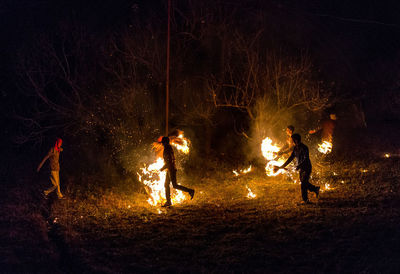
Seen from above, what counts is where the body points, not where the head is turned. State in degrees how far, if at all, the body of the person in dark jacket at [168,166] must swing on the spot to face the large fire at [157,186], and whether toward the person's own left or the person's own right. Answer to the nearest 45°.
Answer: approximately 90° to the person's own right
